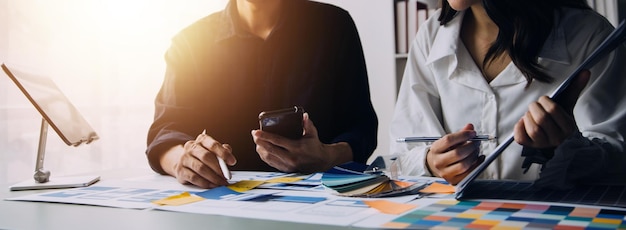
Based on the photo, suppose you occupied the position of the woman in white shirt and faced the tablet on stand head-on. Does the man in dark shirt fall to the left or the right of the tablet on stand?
right

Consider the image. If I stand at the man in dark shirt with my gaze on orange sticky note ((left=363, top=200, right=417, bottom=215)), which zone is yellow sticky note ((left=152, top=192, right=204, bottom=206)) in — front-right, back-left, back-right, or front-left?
front-right

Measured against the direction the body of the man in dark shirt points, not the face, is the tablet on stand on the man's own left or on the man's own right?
on the man's own right

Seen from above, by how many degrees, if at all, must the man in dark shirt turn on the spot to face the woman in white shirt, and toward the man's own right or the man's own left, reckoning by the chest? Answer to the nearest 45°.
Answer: approximately 45° to the man's own left

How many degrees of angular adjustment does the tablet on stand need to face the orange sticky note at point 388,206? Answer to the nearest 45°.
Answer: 0° — it already faces it

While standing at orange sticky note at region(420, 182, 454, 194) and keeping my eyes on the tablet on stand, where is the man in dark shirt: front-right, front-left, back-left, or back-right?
front-right

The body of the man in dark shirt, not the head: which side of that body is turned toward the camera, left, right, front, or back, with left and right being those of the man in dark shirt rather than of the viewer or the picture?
front

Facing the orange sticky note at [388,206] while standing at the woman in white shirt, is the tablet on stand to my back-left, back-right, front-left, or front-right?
front-right

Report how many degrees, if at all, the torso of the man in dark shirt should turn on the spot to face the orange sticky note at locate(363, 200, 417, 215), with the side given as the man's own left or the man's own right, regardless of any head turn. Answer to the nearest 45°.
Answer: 0° — they already face it

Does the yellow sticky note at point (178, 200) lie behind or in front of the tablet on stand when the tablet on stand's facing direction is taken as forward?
in front

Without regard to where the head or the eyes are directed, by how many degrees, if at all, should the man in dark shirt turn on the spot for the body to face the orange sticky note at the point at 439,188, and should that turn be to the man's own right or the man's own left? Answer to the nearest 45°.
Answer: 0° — they already face it

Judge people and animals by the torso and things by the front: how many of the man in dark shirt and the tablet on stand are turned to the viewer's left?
0

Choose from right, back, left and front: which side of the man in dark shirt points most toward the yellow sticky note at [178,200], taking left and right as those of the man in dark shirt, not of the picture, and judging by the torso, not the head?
front

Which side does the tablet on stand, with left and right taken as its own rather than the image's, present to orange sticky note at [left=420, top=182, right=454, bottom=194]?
front

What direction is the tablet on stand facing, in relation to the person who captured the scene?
facing the viewer and to the right of the viewer
